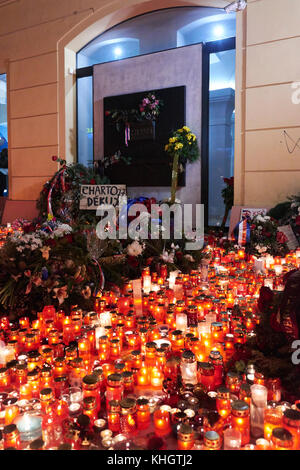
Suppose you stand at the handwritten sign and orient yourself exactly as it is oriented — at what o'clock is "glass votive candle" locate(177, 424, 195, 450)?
The glass votive candle is roughly at 12 o'clock from the handwritten sign.

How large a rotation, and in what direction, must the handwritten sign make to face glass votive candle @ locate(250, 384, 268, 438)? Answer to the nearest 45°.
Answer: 0° — it already faces it

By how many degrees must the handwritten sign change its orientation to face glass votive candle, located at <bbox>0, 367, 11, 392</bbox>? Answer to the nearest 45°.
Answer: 0° — it already faces it

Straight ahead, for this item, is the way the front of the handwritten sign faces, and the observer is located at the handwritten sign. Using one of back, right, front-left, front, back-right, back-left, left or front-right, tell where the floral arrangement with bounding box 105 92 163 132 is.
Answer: back

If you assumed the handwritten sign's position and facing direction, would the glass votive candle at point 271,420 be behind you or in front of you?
in front

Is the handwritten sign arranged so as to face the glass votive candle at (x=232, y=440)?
yes

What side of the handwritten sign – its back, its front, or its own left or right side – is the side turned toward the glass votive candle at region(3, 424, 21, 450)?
front

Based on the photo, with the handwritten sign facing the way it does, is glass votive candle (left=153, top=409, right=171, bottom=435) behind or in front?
in front

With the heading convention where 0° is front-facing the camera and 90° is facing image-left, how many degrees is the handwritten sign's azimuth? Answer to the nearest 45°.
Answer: approximately 0°
